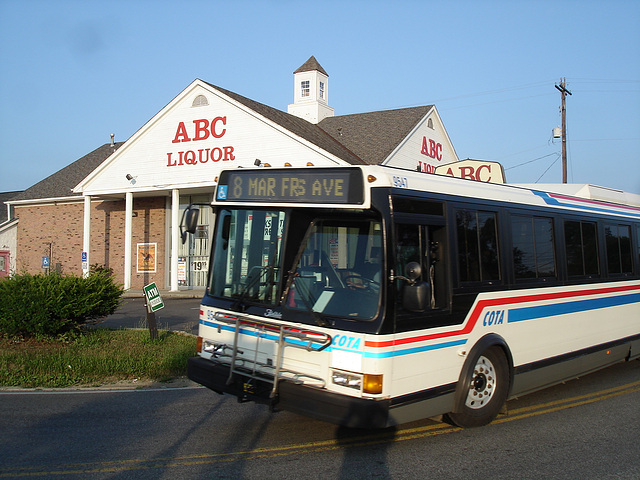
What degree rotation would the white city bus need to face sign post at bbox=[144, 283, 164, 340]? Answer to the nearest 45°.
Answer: approximately 90° to its right

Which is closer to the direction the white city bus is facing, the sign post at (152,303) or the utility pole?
the sign post

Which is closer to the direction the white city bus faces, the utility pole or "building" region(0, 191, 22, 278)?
the building

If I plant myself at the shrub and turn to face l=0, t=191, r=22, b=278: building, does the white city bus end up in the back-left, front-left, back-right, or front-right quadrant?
back-right

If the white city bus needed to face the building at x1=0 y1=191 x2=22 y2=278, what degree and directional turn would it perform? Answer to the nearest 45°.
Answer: approximately 90° to its right

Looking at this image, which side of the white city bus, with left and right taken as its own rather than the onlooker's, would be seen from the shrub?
right

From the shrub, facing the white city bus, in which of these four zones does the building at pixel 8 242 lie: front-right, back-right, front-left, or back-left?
back-left

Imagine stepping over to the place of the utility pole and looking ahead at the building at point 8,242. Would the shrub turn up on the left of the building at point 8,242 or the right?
left

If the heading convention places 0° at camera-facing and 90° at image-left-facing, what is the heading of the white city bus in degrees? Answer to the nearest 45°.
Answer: approximately 45°

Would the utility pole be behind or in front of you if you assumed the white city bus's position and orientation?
behind
